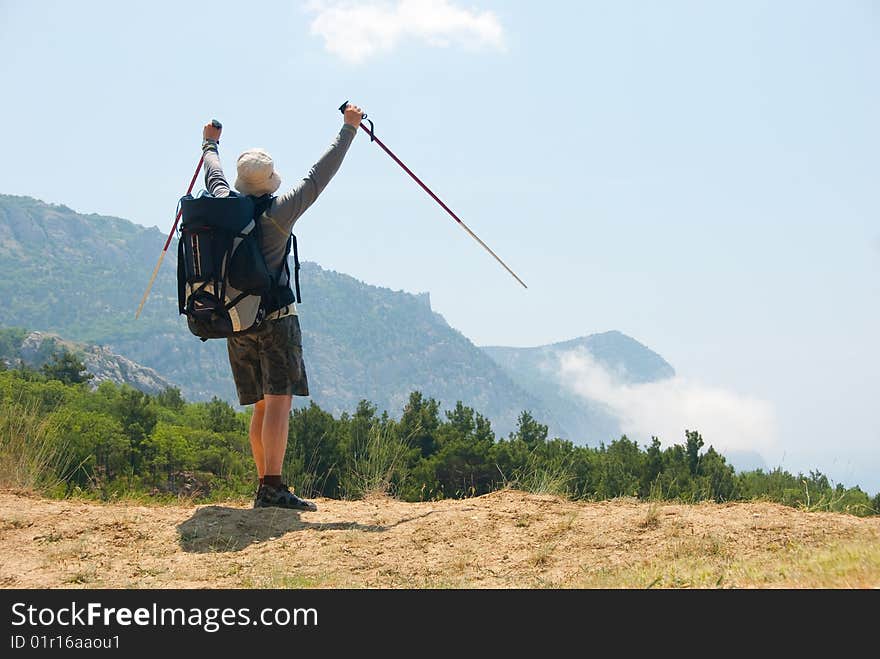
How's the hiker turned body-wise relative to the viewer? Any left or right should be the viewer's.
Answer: facing away from the viewer and to the right of the viewer
